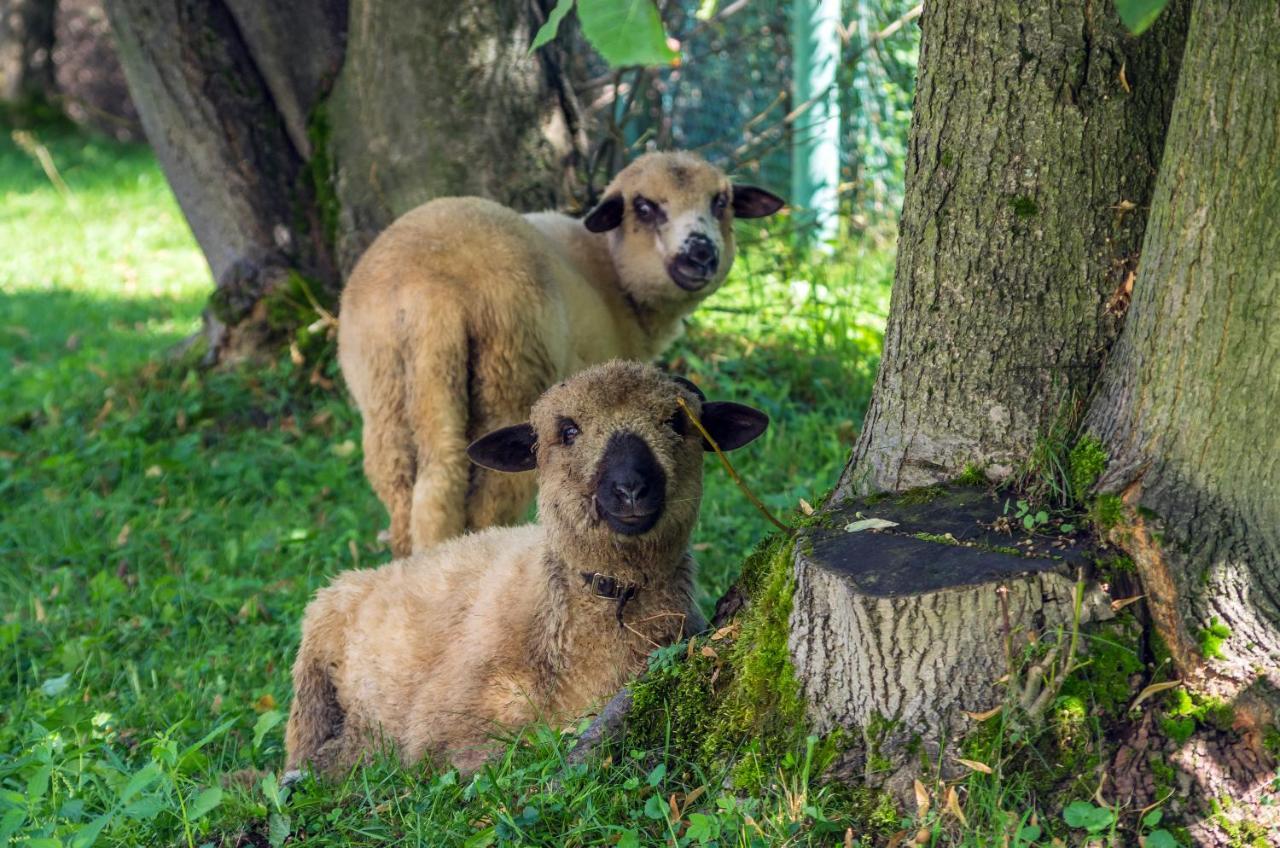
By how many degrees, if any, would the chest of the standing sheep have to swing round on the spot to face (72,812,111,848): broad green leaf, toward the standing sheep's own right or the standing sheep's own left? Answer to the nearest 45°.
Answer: approximately 135° to the standing sheep's own right

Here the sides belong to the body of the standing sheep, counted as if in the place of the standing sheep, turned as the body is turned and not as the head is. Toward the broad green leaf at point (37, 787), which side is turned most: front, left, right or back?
back

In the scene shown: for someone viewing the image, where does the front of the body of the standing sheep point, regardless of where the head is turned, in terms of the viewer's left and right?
facing away from the viewer and to the right of the viewer

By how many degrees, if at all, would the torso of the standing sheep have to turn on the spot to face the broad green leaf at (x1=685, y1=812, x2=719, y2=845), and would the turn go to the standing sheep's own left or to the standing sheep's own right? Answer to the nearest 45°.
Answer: approximately 135° to the standing sheep's own right

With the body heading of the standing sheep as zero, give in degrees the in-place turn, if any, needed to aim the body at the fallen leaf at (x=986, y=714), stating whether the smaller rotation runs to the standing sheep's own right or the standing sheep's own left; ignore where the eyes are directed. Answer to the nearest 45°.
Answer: approximately 90° to the standing sheep's own right

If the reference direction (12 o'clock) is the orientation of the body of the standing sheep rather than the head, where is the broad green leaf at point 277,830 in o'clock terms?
The broad green leaf is roughly at 5 o'clock from the standing sheep.

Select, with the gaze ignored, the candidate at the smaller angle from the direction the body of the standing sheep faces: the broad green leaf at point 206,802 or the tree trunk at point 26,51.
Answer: the tree trunk

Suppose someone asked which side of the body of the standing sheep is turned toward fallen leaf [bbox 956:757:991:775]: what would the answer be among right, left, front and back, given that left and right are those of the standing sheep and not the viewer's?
right

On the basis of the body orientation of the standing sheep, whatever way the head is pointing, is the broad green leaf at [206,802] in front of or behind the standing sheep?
behind

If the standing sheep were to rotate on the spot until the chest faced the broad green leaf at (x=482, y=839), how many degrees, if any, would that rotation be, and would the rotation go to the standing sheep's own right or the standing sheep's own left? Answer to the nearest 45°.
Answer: approximately 135° to the standing sheep's own right
